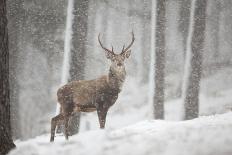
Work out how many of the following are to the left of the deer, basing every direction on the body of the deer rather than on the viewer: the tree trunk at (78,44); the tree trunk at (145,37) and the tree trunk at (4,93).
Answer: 2

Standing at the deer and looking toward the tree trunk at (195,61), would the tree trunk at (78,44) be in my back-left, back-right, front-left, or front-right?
front-left

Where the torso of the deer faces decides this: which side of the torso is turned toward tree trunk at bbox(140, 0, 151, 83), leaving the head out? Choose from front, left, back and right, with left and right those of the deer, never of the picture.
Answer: left

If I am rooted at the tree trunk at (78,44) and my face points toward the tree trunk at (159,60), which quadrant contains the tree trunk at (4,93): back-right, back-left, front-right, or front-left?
back-right

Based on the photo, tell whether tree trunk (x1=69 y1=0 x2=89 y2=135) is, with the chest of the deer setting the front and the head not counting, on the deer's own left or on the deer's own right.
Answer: on the deer's own left

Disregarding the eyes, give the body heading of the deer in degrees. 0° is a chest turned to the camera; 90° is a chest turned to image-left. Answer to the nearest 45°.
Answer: approximately 270°

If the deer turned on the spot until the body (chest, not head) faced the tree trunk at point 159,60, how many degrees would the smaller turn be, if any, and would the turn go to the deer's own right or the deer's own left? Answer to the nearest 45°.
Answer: approximately 45° to the deer's own left

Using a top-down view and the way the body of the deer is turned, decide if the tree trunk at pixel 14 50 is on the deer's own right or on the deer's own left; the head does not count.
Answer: on the deer's own left

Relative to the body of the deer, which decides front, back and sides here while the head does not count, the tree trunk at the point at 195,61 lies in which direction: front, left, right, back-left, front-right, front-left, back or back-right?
front-left
